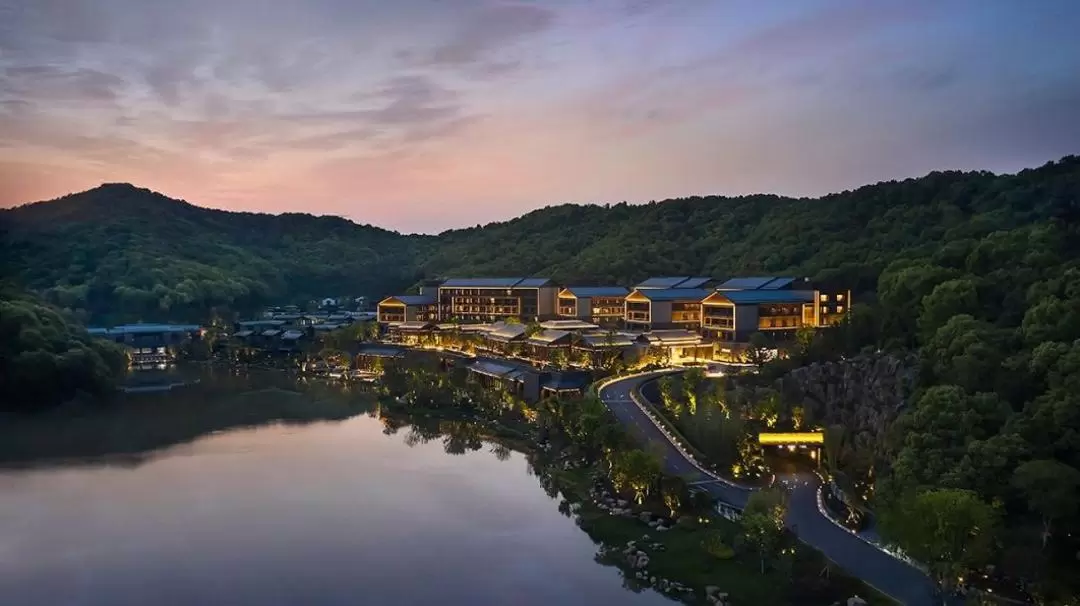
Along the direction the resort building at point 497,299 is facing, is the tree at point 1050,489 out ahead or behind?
ahead

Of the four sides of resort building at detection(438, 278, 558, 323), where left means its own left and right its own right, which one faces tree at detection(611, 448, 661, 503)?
front

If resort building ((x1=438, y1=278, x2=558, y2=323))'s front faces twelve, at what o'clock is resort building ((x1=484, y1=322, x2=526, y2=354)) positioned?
resort building ((x1=484, y1=322, x2=526, y2=354)) is roughly at 12 o'clock from resort building ((x1=438, y1=278, x2=558, y2=323)).

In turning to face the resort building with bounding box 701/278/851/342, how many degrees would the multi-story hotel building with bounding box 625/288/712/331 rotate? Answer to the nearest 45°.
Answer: approximately 90° to its left

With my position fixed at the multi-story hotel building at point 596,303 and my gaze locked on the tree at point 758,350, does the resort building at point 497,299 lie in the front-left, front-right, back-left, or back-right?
back-right

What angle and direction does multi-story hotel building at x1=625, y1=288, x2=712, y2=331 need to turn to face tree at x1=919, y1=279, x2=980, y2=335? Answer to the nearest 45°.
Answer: approximately 90° to its left

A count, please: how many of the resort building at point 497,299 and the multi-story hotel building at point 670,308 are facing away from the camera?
0

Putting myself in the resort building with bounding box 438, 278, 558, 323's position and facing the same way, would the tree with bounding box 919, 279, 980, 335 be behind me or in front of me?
in front

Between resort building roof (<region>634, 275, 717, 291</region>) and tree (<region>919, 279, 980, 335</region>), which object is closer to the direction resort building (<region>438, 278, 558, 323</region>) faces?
the tree

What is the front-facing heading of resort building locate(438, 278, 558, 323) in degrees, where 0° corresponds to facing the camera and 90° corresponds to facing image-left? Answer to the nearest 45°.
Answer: approximately 0°

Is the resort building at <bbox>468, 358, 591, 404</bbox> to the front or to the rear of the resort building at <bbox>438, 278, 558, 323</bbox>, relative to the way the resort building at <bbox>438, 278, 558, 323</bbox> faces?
to the front

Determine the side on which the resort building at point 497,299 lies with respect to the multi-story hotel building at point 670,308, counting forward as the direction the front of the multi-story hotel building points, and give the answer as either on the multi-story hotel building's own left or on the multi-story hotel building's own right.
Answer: on the multi-story hotel building's own right

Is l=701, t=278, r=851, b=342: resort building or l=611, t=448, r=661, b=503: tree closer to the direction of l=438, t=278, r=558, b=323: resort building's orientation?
the tree
